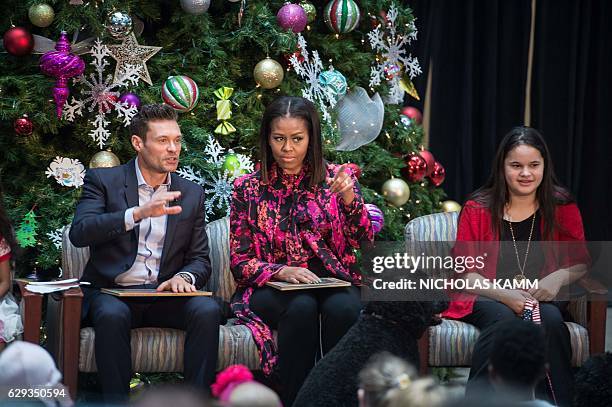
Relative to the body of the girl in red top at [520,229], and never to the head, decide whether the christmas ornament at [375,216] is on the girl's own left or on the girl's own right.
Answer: on the girl's own right

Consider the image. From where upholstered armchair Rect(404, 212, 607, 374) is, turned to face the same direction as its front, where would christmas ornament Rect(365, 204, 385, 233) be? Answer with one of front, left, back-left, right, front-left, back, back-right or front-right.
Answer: back-right

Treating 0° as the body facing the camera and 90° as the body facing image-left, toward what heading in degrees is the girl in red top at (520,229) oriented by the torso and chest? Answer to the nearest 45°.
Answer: approximately 0°

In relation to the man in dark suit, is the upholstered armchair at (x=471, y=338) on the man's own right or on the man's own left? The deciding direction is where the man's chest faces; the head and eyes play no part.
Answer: on the man's own left

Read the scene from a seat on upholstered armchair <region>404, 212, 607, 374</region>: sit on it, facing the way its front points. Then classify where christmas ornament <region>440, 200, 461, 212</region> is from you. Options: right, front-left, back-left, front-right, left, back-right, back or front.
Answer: back

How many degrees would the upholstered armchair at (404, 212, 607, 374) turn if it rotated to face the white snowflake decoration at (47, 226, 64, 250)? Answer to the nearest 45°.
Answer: approximately 90° to its right
